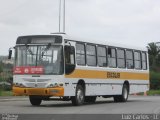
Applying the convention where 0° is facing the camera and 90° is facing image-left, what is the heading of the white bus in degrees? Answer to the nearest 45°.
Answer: approximately 45°
